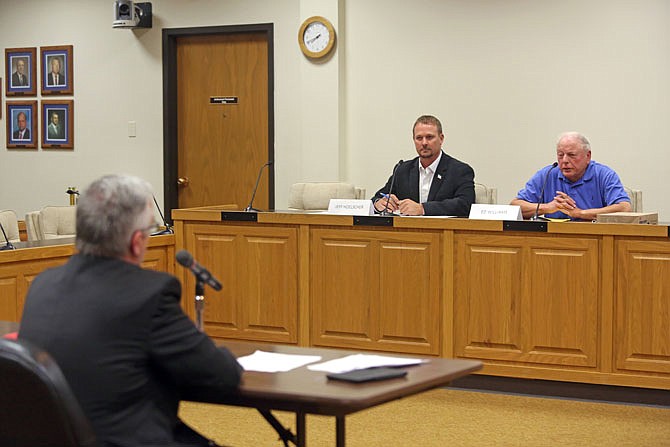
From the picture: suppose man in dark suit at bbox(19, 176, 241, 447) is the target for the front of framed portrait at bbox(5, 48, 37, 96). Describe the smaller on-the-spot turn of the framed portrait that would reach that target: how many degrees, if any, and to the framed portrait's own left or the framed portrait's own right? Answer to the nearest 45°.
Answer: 0° — it already faces them

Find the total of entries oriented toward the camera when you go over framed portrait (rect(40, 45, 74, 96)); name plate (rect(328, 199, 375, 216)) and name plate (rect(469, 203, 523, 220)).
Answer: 3

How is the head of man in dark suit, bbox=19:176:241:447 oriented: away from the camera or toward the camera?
away from the camera

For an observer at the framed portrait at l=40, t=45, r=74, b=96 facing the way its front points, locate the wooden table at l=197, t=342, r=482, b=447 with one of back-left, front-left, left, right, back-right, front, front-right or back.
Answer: front

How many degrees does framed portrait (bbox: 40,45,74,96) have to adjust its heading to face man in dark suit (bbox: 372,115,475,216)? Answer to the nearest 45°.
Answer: approximately 45° to its left

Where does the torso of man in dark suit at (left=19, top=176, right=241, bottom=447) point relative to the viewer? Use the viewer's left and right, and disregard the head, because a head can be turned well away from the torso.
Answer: facing away from the viewer and to the right of the viewer

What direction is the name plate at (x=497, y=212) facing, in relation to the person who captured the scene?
facing the viewer

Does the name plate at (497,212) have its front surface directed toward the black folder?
yes

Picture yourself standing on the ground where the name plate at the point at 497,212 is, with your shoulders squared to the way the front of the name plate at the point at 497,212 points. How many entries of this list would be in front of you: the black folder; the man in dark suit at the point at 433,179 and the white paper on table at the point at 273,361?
2

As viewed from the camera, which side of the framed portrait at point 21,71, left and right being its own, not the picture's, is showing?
front

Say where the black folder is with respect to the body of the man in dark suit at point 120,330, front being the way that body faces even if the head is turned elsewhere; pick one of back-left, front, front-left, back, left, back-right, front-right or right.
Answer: front-right

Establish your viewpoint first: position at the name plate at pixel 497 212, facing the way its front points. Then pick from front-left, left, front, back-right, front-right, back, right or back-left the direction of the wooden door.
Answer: back-right

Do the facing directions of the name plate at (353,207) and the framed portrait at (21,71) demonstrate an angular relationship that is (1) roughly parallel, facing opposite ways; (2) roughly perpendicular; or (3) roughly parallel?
roughly parallel

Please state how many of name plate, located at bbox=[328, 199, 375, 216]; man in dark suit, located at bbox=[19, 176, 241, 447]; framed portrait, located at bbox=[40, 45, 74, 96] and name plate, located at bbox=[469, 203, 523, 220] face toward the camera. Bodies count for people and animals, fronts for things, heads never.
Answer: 3

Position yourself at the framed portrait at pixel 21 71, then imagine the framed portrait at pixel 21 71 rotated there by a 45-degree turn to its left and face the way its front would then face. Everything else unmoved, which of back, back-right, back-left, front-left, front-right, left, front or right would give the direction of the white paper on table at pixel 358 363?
front-right

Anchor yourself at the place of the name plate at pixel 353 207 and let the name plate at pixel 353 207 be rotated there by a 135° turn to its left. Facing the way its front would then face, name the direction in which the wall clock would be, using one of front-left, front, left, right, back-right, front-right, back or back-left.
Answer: front-left

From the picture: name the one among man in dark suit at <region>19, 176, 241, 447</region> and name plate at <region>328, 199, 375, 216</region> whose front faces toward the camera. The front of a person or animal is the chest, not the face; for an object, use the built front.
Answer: the name plate

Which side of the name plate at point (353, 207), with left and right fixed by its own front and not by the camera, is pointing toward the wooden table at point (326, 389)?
front

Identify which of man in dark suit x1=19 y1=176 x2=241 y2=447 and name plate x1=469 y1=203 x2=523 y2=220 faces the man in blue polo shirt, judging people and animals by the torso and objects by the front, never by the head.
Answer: the man in dark suit

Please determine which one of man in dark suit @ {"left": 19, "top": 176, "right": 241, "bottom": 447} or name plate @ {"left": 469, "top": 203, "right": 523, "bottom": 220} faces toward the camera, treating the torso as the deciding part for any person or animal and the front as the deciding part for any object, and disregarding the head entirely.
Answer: the name plate

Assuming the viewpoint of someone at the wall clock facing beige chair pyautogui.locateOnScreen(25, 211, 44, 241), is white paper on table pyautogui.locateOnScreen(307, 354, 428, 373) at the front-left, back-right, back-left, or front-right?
front-left
